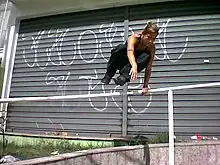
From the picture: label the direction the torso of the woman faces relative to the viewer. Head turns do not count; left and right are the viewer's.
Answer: facing the viewer and to the right of the viewer

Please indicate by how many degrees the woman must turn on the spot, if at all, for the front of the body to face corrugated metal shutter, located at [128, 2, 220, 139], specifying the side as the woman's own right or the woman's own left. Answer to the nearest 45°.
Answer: approximately 90° to the woman's own left

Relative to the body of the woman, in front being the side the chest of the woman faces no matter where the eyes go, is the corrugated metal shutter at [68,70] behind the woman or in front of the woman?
behind
